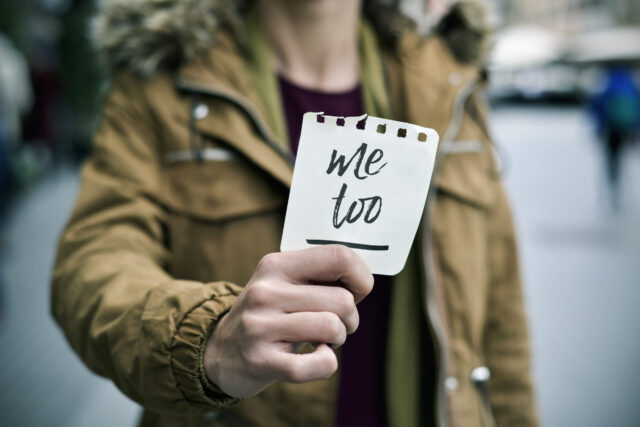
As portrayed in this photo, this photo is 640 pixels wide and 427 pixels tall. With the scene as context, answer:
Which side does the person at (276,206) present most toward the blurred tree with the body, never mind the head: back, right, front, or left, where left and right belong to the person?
back

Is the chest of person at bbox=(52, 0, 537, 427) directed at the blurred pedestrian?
no

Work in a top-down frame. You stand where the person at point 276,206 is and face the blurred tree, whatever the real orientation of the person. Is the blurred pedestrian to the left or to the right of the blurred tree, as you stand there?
right

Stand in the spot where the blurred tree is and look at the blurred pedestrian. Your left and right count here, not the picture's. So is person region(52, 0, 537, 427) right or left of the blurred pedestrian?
right

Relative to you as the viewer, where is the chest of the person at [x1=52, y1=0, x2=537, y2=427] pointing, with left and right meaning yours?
facing the viewer
